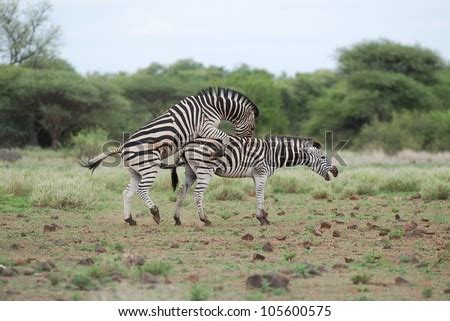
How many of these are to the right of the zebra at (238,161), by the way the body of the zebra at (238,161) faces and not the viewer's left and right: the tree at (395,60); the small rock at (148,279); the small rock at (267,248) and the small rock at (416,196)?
2

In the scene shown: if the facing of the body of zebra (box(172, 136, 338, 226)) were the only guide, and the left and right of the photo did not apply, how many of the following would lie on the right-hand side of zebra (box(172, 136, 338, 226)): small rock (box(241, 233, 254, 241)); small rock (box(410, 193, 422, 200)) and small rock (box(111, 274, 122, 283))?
2

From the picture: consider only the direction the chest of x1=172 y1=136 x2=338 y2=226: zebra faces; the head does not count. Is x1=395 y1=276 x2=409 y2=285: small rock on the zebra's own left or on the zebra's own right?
on the zebra's own right

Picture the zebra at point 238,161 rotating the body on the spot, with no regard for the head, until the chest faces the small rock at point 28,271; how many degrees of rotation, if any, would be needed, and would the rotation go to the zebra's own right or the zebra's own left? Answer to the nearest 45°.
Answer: approximately 90° to the zebra's own right

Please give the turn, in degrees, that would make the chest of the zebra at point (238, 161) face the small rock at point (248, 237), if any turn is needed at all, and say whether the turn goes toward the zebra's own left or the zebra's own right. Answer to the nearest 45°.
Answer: approximately 90° to the zebra's own right

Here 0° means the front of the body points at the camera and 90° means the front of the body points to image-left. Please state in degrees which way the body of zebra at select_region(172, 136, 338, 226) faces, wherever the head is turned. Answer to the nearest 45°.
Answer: approximately 270°

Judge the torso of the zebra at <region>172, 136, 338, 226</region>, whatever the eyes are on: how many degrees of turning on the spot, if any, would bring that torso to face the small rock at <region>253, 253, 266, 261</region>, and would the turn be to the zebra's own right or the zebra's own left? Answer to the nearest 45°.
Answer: approximately 90° to the zebra's own right

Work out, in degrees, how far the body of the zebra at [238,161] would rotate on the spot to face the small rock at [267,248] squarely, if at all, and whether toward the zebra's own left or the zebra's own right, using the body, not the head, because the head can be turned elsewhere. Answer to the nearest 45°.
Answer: approximately 90° to the zebra's own right

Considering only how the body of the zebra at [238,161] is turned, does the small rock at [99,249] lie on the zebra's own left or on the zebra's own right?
on the zebra's own right

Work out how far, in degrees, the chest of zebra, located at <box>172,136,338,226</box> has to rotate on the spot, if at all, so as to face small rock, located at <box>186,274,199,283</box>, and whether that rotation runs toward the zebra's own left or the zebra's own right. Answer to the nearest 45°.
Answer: approximately 90° to the zebra's own right
